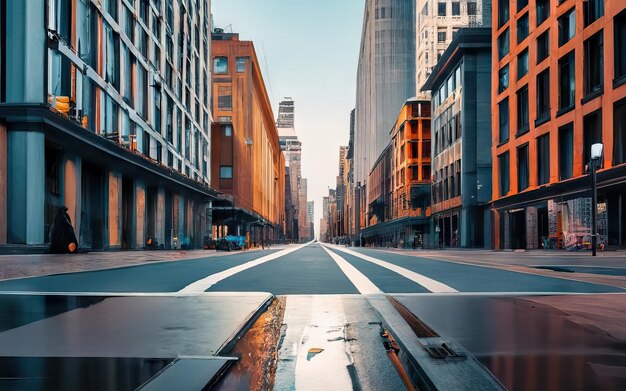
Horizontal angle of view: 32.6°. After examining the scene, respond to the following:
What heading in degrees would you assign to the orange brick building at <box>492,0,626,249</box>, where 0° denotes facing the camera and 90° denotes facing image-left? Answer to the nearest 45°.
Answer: approximately 45°

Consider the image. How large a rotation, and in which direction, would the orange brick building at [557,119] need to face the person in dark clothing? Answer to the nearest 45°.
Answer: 0° — it already faces them
